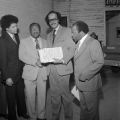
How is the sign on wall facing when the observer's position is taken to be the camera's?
facing the viewer

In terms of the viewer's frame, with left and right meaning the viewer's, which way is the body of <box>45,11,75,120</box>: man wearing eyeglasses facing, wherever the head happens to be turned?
facing the viewer and to the left of the viewer

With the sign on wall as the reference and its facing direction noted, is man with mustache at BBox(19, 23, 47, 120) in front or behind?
in front

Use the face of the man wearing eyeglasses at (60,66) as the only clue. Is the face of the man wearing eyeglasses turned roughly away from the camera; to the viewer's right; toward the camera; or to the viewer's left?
toward the camera
